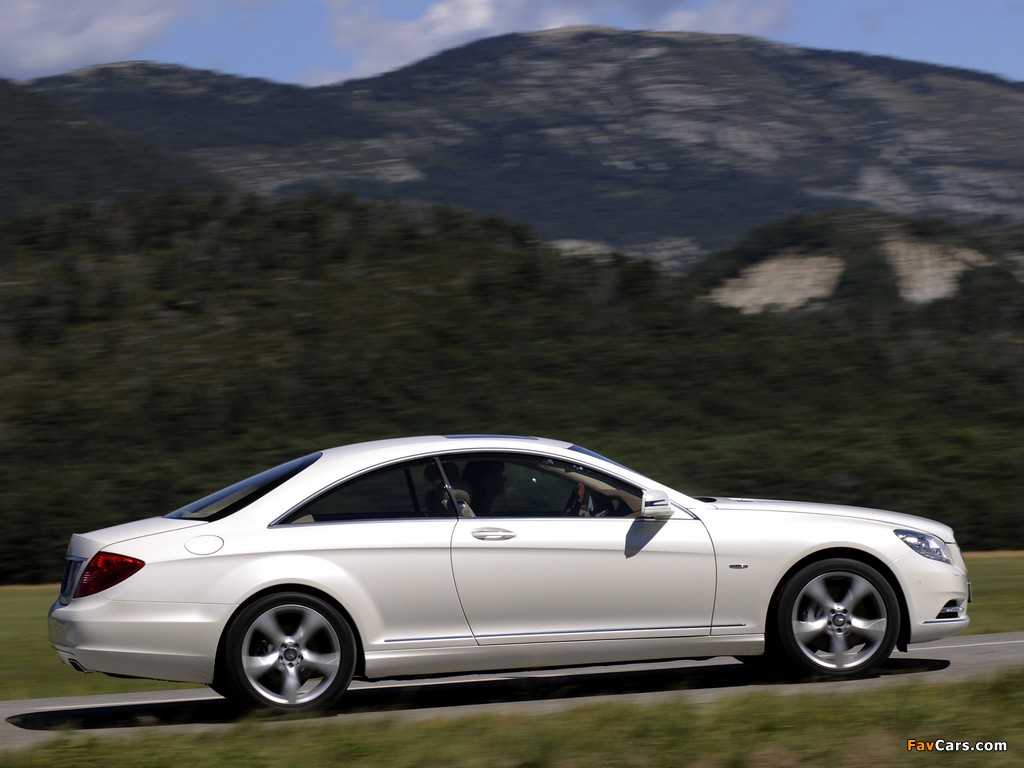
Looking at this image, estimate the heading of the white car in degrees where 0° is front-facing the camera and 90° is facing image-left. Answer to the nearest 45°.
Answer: approximately 270°
